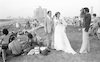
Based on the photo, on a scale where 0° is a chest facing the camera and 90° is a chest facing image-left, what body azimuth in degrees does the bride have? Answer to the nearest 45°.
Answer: approximately 315°

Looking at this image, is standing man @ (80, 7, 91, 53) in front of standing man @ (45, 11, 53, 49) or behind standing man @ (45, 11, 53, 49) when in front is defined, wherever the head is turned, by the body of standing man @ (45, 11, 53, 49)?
in front

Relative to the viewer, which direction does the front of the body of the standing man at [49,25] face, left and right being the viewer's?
facing the viewer and to the right of the viewer

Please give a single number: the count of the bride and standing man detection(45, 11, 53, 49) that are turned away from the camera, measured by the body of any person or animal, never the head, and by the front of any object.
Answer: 0

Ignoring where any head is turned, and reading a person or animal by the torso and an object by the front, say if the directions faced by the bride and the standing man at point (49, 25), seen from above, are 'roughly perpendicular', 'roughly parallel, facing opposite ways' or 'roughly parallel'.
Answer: roughly parallel
